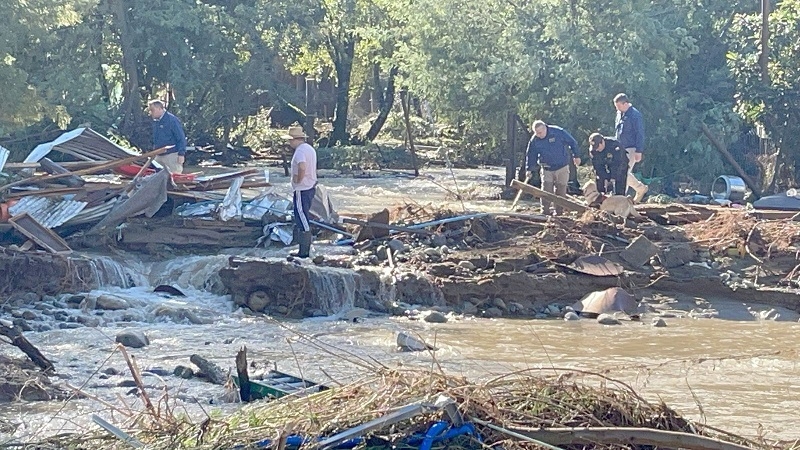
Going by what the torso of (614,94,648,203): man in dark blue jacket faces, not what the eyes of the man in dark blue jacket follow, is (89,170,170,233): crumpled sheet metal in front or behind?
in front

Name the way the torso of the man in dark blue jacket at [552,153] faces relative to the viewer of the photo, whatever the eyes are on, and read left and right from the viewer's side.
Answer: facing the viewer and to the left of the viewer

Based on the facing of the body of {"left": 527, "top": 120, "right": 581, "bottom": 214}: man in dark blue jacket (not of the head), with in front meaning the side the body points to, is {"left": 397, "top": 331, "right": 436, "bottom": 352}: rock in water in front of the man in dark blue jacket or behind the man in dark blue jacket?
in front

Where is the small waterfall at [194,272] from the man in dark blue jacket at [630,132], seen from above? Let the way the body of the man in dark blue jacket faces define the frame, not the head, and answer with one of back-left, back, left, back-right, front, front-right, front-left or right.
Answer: front-left

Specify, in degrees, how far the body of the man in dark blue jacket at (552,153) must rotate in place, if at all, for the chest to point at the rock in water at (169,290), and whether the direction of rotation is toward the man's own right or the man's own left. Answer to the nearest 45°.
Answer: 0° — they already face it

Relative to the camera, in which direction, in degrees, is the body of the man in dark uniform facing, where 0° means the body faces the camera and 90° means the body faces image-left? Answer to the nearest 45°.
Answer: approximately 45°
